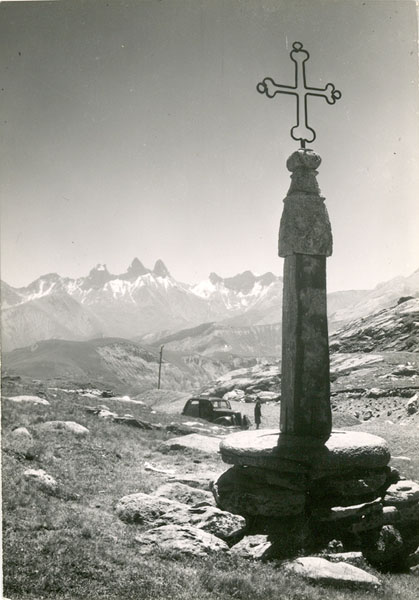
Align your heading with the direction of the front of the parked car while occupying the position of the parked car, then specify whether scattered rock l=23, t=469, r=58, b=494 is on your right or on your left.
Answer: on your right

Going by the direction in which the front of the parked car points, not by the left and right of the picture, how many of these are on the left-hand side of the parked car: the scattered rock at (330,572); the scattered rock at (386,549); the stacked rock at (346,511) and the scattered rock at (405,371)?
1

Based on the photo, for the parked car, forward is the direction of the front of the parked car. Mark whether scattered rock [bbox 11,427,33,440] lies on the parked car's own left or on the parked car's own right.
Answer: on the parked car's own right

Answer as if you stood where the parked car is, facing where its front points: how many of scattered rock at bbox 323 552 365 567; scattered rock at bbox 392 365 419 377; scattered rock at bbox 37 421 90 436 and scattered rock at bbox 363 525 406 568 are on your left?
1

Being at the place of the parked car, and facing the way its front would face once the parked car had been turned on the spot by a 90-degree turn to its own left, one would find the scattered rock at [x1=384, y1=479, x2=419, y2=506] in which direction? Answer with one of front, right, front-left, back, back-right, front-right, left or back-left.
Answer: back-right

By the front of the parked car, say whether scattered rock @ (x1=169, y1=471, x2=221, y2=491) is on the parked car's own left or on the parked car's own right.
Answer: on the parked car's own right

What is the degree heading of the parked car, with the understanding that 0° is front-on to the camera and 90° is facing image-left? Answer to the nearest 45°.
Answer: approximately 315°

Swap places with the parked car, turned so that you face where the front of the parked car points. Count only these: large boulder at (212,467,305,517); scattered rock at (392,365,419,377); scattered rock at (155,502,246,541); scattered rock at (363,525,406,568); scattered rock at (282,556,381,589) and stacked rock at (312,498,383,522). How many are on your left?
1

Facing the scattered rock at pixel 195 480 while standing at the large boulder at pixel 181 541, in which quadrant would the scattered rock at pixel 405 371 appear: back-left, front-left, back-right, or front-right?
front-right

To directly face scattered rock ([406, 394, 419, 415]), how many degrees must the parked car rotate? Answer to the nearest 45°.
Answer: approximately 45° to its left

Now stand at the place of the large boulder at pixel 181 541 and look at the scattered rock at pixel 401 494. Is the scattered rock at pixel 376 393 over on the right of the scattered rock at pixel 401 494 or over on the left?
left

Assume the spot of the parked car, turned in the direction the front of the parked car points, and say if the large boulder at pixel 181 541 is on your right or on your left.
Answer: on your right
